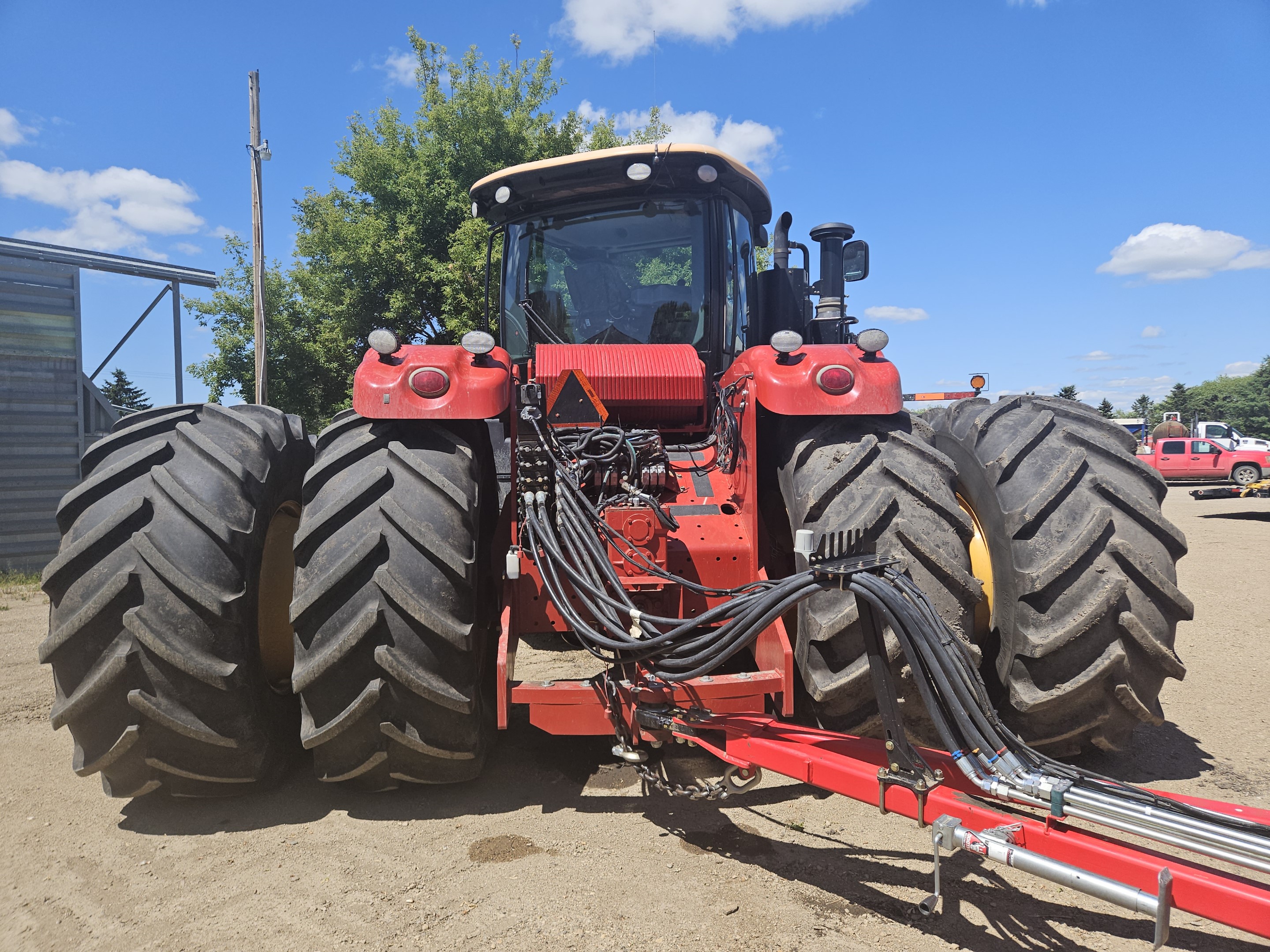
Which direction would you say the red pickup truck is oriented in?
to the viewer's right

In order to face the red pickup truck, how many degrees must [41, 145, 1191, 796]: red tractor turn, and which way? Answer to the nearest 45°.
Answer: approximately 45° to its right

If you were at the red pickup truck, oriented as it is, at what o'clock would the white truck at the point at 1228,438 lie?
The white truck is roughly at 10 o'clock from the red pickup truck.

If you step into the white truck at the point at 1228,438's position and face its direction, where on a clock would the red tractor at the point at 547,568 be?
The red tractor is roughly at 3 o'clock from the white truck.

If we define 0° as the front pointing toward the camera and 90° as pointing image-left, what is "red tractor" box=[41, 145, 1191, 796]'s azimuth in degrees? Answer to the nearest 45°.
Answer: approximately 180°

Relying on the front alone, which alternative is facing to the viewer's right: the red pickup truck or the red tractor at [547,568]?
the red pickup truck

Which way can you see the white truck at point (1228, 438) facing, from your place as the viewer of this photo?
facing to the right of the viewer

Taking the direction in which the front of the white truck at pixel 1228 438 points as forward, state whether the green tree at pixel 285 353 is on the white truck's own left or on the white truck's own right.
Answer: on the white truck's own right

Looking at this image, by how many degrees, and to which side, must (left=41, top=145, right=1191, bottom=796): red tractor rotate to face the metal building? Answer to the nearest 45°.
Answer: approximately 45° to its left

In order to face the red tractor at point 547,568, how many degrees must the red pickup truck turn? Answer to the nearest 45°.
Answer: approximately 90° to its right
